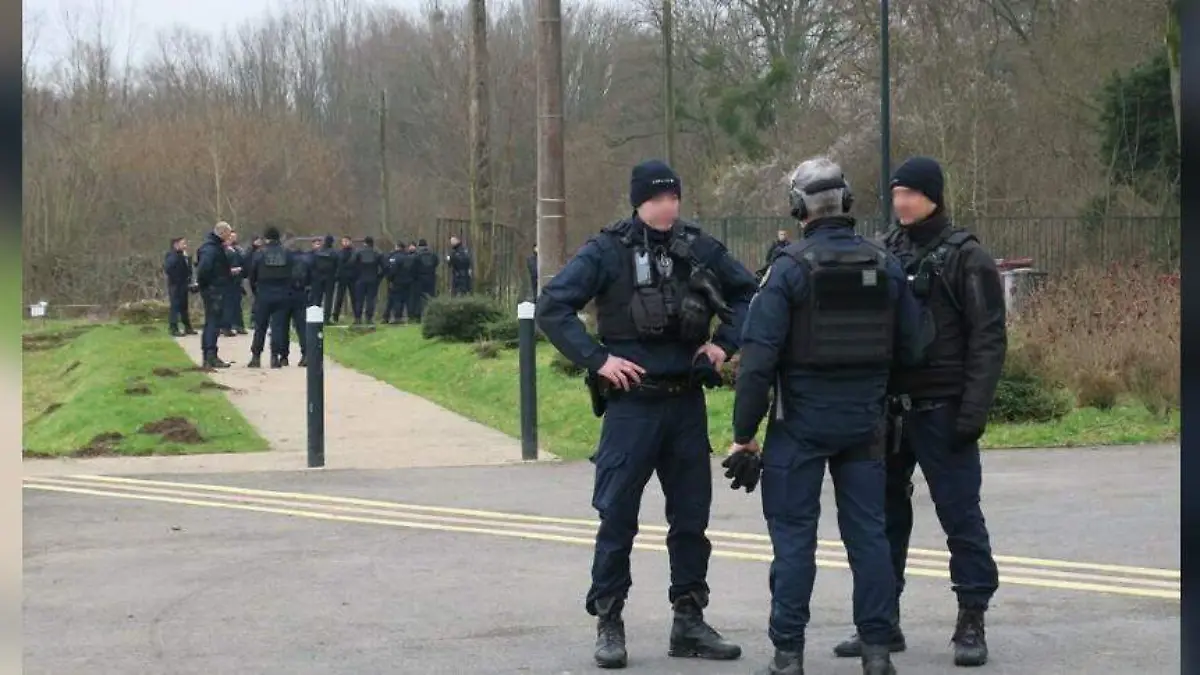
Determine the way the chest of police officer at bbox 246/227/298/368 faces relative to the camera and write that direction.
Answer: away from the camera

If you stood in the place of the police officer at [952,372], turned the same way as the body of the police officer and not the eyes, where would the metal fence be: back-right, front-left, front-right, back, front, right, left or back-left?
back-right

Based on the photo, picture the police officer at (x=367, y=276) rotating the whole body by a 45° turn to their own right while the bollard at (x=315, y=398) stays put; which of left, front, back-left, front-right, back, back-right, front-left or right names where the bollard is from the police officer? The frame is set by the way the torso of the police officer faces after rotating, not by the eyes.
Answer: back-right

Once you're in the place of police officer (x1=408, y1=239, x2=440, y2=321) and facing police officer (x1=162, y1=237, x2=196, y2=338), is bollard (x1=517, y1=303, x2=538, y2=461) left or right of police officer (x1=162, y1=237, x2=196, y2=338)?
left

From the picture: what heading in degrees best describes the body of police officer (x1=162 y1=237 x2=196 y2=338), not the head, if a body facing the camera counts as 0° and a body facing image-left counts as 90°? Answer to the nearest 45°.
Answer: approximately 270°

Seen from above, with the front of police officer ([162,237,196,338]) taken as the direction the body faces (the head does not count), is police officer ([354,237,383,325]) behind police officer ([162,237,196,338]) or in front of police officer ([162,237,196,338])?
in front

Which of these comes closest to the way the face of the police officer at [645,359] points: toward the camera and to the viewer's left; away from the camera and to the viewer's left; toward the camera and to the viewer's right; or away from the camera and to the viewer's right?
toward the camera and to the viewer's right

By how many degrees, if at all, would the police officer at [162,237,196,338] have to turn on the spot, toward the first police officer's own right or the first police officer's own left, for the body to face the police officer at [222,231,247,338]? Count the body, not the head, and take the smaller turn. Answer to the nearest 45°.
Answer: approximately 45° to the first police officer's own right
